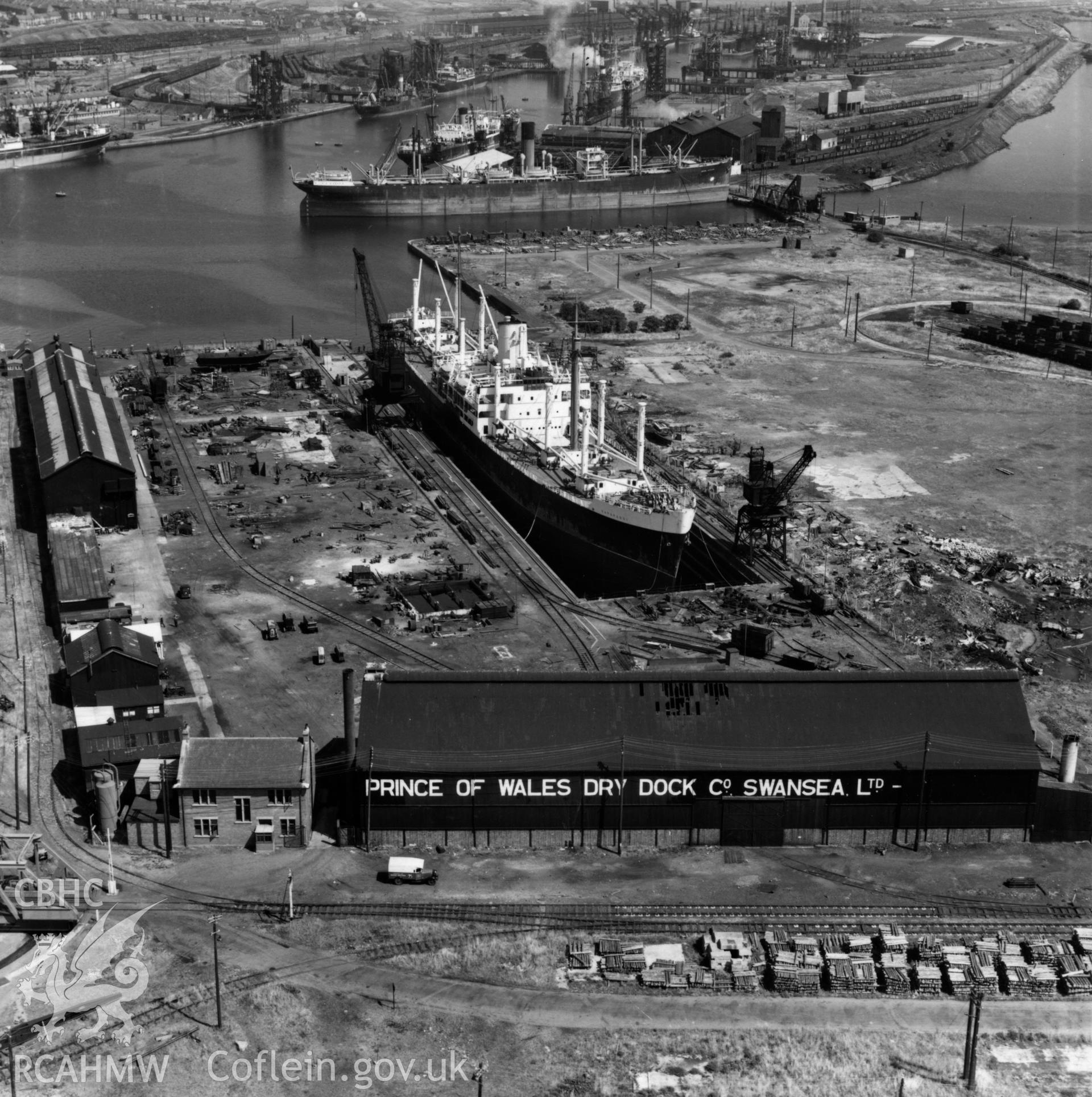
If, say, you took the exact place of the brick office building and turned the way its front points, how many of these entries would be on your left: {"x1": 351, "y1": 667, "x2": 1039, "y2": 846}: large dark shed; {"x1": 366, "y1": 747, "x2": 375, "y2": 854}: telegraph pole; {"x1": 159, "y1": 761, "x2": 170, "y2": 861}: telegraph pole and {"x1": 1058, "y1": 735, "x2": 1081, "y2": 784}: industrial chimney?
3

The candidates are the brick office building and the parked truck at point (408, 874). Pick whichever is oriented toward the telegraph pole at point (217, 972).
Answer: the brick office building

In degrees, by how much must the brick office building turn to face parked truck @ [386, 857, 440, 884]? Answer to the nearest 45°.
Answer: approximately 45° to its left

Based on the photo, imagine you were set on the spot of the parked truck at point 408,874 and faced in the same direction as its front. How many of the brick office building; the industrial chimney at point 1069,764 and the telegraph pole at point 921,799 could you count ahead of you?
2

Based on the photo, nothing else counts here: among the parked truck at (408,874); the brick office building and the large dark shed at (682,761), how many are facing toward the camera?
2

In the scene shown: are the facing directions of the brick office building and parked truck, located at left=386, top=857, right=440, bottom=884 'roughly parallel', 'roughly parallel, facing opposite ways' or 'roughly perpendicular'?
roughly perpendicular

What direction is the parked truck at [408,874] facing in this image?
to the viewer's right

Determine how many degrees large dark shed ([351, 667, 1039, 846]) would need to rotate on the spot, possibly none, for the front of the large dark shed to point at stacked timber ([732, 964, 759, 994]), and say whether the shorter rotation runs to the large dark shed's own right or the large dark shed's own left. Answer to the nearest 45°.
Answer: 0° — it already faces it

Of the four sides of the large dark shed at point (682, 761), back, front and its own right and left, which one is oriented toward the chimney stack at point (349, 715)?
right

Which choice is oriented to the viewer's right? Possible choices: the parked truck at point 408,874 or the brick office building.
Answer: the parked truck

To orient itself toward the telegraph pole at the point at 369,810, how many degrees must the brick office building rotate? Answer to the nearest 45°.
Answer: approximately 90° to its left

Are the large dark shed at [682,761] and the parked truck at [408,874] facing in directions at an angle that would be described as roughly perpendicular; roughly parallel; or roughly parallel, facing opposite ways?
roughly perpendicular
